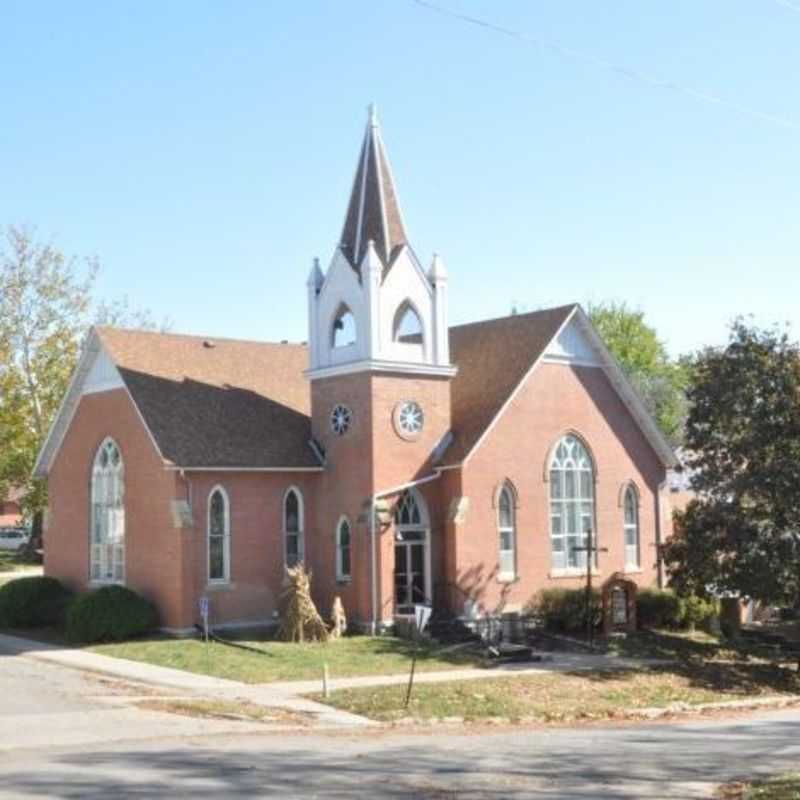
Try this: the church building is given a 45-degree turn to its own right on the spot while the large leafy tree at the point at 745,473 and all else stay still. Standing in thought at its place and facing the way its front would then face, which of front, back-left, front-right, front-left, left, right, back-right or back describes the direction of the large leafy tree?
left

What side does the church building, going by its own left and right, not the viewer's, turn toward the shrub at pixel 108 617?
right

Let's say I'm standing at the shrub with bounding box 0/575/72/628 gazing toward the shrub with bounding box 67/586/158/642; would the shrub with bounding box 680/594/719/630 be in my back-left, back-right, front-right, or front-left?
front-left

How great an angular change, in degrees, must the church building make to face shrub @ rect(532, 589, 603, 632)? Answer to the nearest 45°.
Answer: approximately 45° to its left

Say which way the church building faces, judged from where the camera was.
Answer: facing the viewer and to the right of the viewer

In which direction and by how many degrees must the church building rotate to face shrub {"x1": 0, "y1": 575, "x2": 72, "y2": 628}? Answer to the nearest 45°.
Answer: approximately 135° to its right

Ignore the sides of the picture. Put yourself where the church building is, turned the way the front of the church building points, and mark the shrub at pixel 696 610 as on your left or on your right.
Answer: on your left
